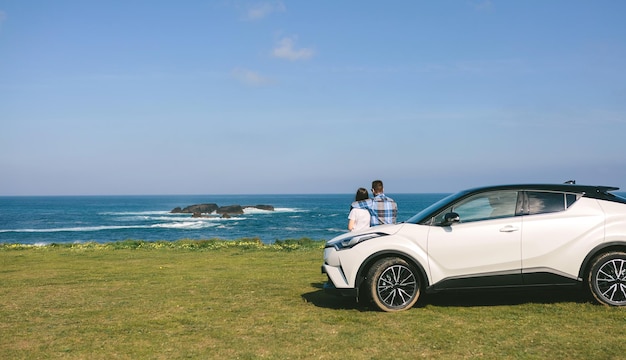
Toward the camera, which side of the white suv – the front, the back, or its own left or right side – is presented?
left
